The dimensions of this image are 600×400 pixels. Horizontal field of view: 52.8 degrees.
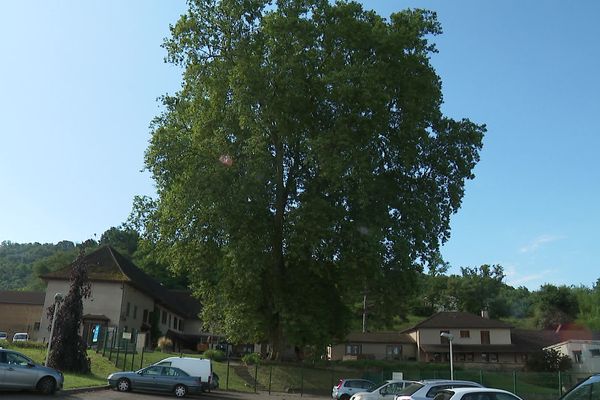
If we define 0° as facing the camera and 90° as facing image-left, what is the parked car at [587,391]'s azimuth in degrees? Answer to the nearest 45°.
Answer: approximately 90°

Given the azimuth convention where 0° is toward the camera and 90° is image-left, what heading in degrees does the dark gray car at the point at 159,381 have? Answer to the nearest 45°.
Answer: approximately 90°

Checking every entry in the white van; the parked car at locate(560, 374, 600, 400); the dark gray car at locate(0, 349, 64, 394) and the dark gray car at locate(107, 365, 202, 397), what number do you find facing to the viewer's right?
1

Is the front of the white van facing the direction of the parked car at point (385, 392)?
no

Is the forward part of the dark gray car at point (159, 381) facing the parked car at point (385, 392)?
no

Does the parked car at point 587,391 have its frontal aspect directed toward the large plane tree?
no

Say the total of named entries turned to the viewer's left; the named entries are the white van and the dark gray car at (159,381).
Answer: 2

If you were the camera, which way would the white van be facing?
facing to the left of the viewer

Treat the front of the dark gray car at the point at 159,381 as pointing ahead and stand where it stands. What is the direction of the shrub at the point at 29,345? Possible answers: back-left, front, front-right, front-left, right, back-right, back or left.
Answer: front-right

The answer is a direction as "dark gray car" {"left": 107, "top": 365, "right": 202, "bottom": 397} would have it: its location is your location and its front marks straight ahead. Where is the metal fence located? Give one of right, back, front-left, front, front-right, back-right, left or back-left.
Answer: back-right

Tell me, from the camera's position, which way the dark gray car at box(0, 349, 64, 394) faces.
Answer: facing to the right of the viewer

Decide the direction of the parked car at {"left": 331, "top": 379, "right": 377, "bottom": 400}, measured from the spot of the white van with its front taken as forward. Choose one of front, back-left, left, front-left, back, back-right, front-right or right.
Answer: back
